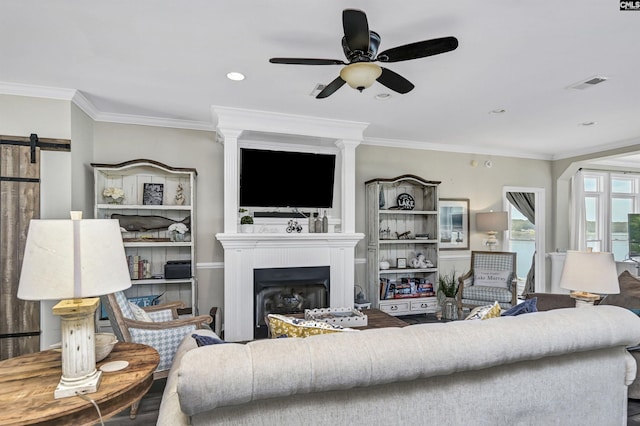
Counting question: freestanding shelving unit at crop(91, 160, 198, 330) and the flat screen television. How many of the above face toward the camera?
2

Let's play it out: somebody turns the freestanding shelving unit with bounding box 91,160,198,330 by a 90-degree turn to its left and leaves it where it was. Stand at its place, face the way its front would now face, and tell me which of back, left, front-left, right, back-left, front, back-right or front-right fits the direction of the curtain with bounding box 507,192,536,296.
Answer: front

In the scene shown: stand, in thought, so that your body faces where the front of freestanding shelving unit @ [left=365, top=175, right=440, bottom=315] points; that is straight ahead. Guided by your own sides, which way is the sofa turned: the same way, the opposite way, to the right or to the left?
the opposite way

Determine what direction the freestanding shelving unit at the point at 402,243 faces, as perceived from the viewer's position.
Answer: facing the viewer and to the right of the viewer

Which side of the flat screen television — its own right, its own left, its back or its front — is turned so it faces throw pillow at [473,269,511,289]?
left

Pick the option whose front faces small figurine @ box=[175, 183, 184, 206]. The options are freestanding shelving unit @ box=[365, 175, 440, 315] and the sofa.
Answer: the sofa

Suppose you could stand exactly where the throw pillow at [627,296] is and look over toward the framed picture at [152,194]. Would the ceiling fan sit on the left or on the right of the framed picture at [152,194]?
left

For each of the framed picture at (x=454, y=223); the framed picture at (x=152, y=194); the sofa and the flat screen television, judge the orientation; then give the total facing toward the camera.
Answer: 3

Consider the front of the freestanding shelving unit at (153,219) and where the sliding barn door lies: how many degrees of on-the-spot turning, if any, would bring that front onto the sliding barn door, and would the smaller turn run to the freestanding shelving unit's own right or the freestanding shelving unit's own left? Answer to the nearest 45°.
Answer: approximately 45° to the freestanding shelving unit's own right

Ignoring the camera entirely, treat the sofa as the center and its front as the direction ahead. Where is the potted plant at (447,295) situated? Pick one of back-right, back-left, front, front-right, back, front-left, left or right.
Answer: front-right
